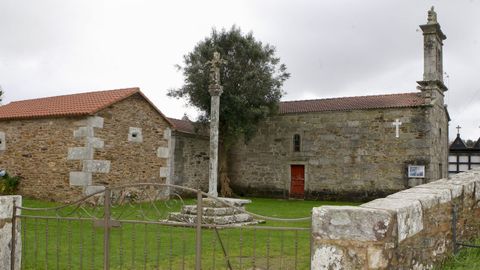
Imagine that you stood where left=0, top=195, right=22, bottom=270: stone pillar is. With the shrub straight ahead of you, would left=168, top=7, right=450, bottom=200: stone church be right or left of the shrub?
right

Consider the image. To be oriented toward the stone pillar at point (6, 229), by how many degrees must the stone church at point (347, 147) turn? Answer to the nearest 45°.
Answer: approximately 90° to its right

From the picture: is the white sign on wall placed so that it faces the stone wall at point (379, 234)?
yes

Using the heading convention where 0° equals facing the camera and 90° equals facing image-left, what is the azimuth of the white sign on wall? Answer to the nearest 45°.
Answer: approximately 0°

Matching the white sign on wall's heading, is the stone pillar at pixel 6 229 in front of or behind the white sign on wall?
in front

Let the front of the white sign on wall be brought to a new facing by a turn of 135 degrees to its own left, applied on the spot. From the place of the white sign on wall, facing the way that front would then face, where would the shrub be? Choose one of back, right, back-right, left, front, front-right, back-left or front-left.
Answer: back
